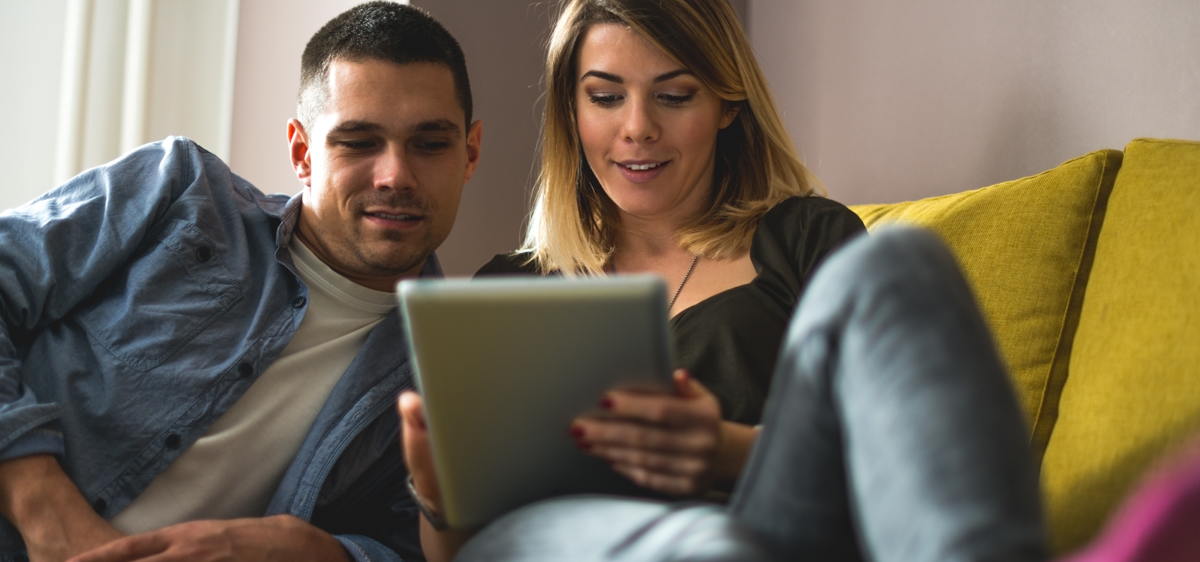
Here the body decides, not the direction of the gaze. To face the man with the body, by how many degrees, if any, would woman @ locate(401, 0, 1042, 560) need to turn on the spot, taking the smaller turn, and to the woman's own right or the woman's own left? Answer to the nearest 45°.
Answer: approximately 90° to the woman's own right

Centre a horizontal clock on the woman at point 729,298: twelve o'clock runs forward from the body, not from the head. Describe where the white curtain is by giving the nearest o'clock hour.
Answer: The white curtain is roughly at 4 o'clock from the woman.

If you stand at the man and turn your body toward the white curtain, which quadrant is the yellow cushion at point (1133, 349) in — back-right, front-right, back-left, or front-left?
back-right

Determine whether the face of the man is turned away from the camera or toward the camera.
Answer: toward the camera

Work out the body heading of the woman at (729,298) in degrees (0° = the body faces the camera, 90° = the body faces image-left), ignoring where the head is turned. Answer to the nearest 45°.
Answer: approximately 0°
